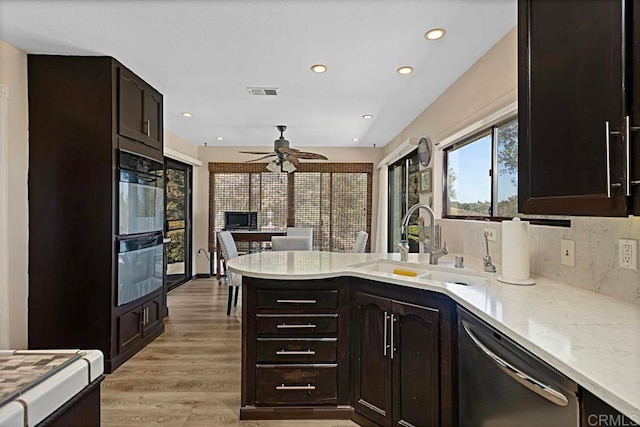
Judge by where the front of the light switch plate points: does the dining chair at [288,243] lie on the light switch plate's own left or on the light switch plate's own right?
on the light switch plate's own right

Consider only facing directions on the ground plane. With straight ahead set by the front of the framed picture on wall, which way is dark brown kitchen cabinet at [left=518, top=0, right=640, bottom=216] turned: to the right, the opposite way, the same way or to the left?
the same way

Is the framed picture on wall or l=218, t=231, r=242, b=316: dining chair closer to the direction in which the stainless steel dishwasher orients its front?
the dining chair

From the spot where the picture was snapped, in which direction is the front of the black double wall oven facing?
facing the viewer and to the right of the viewer

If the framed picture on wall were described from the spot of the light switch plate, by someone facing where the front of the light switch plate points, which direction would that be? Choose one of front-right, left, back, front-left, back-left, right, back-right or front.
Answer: right

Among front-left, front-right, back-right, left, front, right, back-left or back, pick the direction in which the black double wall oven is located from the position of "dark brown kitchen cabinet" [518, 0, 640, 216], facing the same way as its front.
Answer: front-right

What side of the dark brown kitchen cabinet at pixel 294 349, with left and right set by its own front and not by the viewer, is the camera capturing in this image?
front

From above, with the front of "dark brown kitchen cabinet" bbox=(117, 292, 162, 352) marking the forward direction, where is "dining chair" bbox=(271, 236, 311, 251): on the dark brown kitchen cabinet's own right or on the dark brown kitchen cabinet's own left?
on the dark brown kitchen cabinet's own left

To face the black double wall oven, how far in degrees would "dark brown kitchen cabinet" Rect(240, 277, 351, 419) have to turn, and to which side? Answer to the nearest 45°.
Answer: approximately 135° to its right

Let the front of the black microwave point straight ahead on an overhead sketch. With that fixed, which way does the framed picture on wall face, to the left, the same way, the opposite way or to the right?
to the right

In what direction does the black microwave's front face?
toward the camera

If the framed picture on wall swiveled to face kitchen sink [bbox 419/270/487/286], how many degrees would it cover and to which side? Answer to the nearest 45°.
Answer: approximately 45° to its left

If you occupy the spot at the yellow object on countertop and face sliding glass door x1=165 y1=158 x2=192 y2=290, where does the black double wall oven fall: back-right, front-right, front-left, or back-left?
front-left

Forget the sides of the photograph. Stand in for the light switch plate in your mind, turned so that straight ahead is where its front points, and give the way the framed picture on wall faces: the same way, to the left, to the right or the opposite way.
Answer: the same way

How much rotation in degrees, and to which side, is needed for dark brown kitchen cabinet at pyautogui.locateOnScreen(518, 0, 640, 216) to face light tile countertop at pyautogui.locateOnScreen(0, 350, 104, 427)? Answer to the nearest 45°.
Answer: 0° — it already faces it

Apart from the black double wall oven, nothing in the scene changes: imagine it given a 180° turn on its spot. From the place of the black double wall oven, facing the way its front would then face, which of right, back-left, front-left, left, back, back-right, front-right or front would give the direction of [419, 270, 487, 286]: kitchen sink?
back

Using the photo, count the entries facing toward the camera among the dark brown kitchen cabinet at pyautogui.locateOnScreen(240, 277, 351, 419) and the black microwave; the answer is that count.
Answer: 2

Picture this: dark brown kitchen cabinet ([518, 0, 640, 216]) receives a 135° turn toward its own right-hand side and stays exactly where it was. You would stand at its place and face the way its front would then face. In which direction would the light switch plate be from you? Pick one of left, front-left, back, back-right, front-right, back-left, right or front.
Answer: front

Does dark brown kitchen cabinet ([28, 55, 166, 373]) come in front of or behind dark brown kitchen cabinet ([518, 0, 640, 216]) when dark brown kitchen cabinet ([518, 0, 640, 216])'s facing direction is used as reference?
in front

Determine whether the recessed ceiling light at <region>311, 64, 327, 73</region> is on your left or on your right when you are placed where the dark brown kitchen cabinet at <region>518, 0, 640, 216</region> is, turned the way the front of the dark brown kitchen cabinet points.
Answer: on your right

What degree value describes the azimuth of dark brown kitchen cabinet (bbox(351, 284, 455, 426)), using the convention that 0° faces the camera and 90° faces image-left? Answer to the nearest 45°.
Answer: approximately 45°
